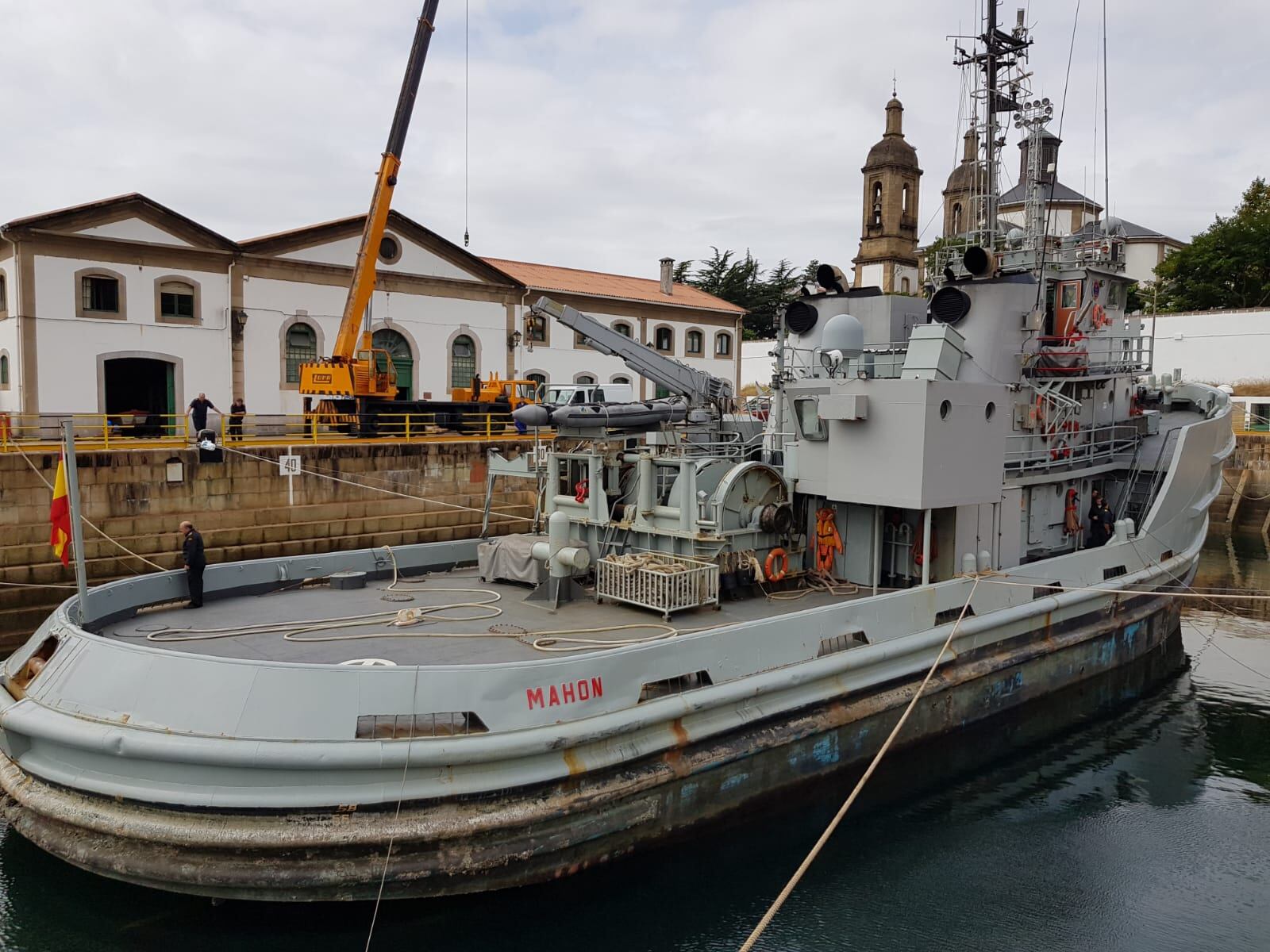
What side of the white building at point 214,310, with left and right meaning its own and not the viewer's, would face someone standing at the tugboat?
front

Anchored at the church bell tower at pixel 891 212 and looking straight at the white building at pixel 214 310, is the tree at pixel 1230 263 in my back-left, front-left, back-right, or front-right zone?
front-left

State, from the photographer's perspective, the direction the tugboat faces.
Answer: facing away from the viewer and to the right of the viewer

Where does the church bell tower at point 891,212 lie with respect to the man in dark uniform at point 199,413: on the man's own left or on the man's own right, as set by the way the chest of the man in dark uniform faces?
on the man's own left

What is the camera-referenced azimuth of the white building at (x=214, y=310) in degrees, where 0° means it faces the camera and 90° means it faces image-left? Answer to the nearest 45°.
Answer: approximately 0°

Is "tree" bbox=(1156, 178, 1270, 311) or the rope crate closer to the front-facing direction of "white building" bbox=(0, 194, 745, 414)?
the rope crate

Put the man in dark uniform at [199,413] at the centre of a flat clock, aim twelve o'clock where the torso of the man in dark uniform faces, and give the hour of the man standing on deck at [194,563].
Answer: The man standing on deck is roughly at 12 o'clock from the man in dark uniform.

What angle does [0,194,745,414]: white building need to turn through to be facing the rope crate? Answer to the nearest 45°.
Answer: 0° — it already faces it

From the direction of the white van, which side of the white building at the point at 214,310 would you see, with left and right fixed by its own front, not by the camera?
left

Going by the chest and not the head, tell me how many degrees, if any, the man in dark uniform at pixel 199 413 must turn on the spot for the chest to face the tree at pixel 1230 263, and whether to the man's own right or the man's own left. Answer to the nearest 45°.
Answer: approximately 90° to the man's own left
